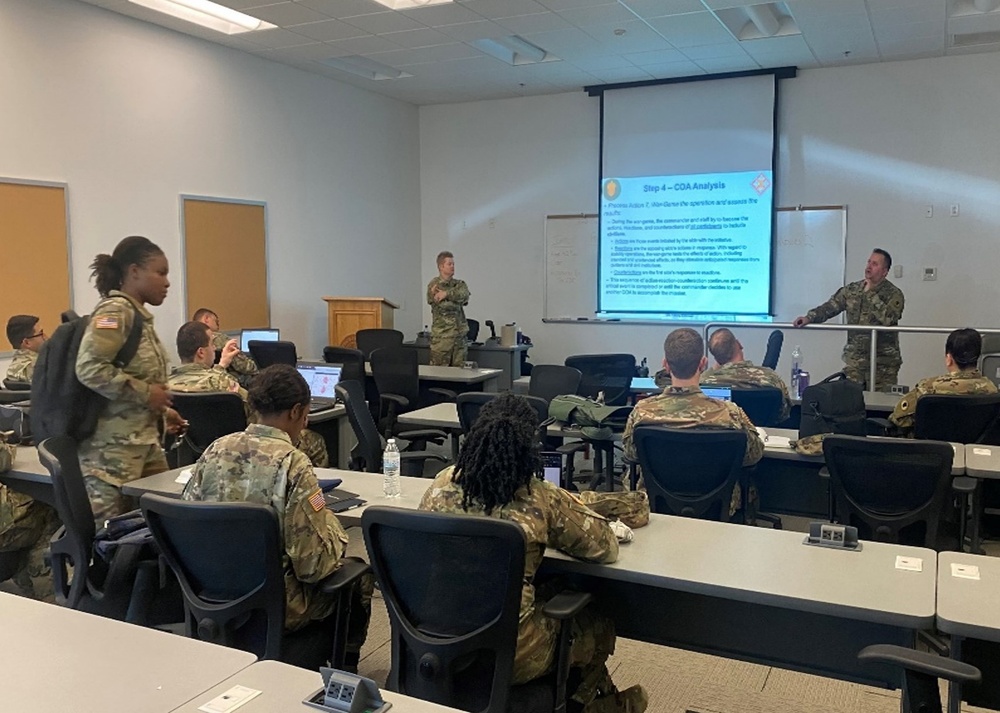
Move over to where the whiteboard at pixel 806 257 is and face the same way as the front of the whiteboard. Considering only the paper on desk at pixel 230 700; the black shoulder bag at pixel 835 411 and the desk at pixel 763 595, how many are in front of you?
3

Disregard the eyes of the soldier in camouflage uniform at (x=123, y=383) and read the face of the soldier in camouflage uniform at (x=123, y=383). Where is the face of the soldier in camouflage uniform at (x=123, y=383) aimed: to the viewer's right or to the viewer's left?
to the viewer's right

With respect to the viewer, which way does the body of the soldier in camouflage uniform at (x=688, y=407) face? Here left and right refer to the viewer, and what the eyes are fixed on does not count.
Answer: facing away from the viewer

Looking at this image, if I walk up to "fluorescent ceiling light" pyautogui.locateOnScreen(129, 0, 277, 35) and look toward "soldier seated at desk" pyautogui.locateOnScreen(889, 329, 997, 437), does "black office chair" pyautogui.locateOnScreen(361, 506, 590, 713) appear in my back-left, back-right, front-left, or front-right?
front-right

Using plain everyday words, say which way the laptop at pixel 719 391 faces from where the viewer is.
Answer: facing the viewer

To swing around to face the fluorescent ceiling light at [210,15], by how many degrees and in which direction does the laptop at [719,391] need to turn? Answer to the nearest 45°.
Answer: approximately 90° to its right

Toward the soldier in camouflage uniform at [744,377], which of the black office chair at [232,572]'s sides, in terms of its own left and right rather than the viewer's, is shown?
front

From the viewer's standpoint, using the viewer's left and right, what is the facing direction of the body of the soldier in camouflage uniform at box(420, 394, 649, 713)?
facing away from the viewer and to the right of the viewer

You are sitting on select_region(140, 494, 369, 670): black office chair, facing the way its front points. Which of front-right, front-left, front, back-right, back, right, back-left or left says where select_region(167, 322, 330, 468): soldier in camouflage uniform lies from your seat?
front-left

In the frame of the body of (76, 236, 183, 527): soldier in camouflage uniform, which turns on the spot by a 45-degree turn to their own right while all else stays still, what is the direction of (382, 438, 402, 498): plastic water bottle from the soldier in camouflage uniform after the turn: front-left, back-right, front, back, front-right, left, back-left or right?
front

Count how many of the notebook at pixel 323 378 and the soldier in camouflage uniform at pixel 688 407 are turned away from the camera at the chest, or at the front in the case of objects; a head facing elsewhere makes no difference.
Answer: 1

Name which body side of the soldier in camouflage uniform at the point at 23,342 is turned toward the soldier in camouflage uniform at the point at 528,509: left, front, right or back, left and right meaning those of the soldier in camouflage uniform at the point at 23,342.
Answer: right

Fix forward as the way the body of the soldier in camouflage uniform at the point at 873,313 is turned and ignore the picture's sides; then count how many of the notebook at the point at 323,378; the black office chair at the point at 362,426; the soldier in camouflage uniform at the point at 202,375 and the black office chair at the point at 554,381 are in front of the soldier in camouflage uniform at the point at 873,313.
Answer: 4

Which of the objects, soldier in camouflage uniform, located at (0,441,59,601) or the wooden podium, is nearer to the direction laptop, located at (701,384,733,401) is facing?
the soldier in camouflage uniform

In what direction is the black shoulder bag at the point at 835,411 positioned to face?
toward the camera
